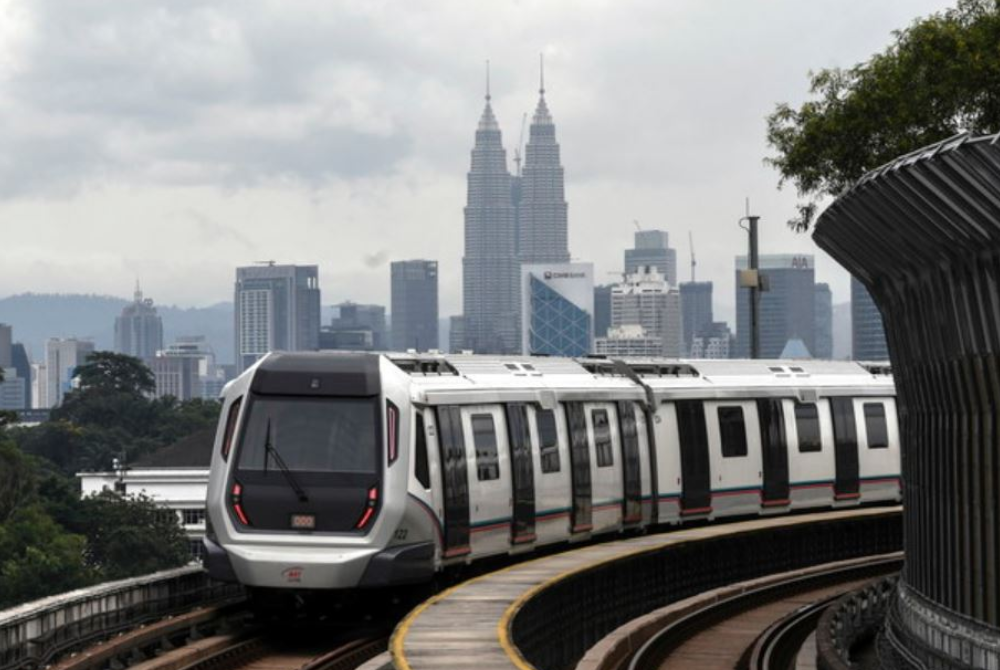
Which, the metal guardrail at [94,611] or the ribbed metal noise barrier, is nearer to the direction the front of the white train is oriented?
the metal guardrail

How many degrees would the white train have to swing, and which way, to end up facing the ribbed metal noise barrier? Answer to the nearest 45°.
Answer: approximately 90° to its left

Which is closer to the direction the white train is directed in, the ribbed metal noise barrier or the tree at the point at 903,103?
the ribbed metal noise barrier

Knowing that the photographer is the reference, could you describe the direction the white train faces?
facing the viewer and to the left of the viewer

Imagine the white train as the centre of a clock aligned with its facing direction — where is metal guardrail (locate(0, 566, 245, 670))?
The metal guardrail is roughly at 12 o'clock from the white train.
